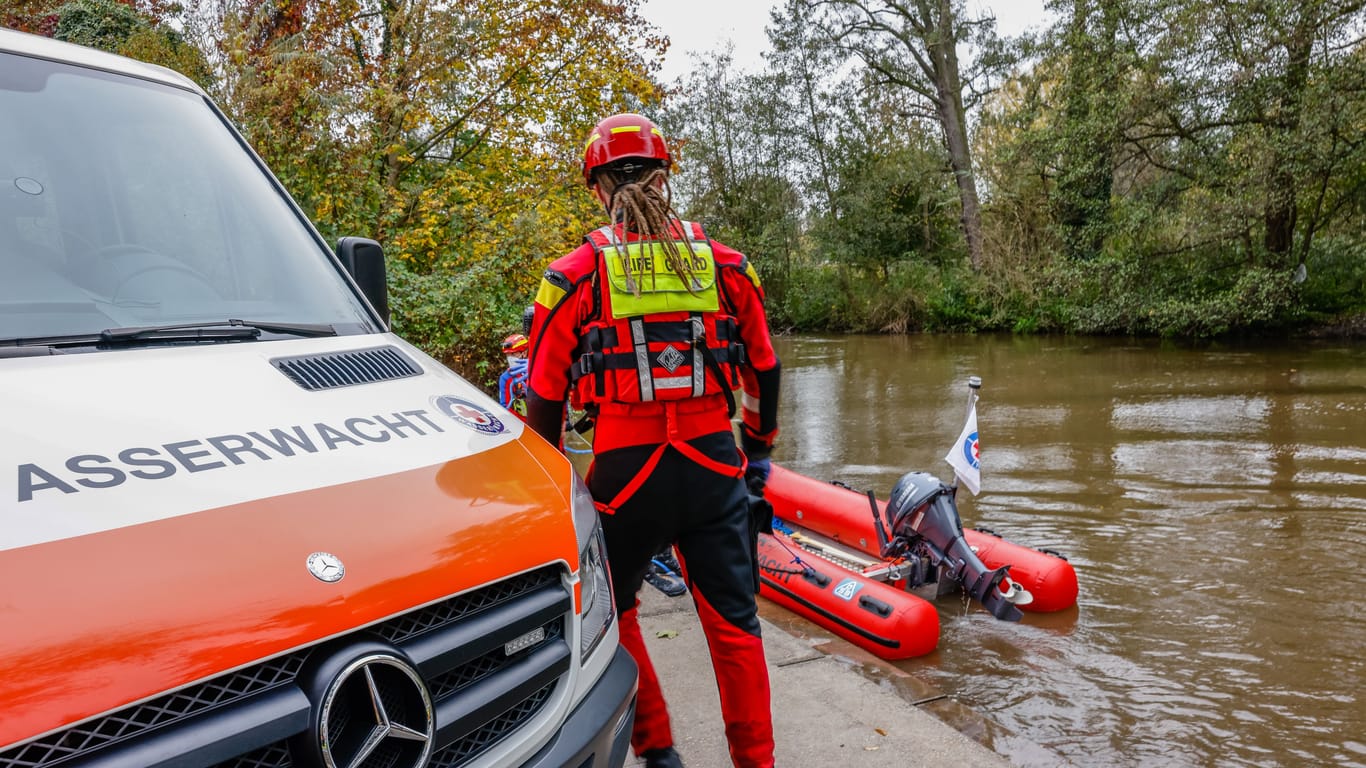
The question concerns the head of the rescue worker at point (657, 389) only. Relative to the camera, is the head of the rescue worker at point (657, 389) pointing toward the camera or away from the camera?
away from the camera

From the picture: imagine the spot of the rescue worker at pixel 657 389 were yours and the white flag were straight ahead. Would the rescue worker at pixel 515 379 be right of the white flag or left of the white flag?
left

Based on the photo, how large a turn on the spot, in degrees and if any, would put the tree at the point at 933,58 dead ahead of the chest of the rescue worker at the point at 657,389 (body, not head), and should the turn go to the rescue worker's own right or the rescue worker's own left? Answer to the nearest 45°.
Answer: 0° — they already face it

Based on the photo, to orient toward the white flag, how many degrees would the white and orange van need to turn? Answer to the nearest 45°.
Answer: approximately 90° to its left

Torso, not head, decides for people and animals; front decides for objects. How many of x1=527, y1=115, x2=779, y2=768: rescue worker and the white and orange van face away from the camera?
1

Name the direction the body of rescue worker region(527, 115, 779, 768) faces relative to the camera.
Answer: away from the camera

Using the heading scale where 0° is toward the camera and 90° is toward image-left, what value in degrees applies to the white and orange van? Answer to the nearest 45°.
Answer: approximately 315°

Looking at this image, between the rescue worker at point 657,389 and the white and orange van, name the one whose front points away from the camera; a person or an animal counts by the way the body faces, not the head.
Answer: the rescue worker
